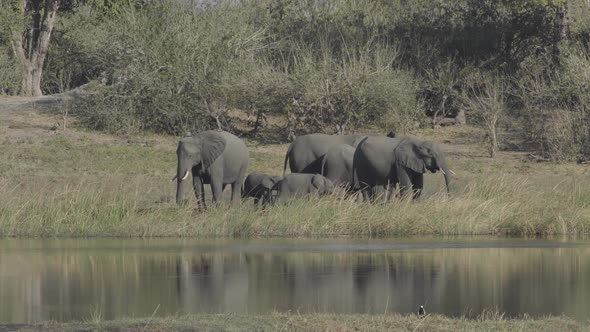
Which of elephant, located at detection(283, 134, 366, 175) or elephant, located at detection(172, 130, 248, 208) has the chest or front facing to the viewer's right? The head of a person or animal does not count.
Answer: elephant, located at detection(283, 134, 366, 175)

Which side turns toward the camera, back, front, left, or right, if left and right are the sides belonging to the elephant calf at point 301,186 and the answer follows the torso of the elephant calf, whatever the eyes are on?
right

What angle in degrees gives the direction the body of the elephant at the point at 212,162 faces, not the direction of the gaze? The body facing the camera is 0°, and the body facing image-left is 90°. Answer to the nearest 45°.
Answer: approximately 45°

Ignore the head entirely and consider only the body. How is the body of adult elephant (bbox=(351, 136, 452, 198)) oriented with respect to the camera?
to the viewer's right

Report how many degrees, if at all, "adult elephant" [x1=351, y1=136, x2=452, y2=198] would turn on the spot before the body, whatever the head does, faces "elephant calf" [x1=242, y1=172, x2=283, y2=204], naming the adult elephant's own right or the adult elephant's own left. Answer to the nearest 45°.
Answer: approximately 180°

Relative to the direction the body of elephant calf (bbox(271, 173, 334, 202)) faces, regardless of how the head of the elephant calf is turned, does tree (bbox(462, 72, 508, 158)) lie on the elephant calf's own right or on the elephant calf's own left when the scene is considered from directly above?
on the elephant calf's own left

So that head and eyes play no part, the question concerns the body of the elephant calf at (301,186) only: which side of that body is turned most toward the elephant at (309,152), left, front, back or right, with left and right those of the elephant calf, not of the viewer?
left

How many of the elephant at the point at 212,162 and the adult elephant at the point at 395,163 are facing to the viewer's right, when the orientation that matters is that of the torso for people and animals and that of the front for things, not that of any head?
1

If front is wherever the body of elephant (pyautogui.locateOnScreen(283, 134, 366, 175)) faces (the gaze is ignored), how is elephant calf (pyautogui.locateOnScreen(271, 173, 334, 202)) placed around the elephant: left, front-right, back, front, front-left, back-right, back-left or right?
right

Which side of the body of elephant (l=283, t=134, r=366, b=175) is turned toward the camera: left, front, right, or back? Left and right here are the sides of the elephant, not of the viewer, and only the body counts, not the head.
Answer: right
